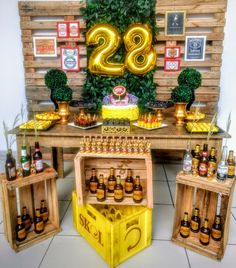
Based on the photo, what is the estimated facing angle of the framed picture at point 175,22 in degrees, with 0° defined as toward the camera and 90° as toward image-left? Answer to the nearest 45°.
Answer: approximately 0°

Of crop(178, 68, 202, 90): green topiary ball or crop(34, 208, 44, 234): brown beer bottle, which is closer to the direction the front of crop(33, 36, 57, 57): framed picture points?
the brown beer bottle

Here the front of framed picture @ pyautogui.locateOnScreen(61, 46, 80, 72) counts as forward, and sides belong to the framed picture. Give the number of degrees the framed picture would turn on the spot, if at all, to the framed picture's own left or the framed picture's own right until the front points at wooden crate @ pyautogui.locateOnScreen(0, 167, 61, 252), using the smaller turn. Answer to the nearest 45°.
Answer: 0° — it already faces it

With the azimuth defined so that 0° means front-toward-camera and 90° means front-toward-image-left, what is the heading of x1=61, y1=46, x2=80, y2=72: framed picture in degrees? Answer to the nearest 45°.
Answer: approximately 0°

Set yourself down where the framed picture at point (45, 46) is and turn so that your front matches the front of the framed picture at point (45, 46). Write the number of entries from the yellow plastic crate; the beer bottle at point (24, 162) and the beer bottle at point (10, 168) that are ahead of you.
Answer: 3
